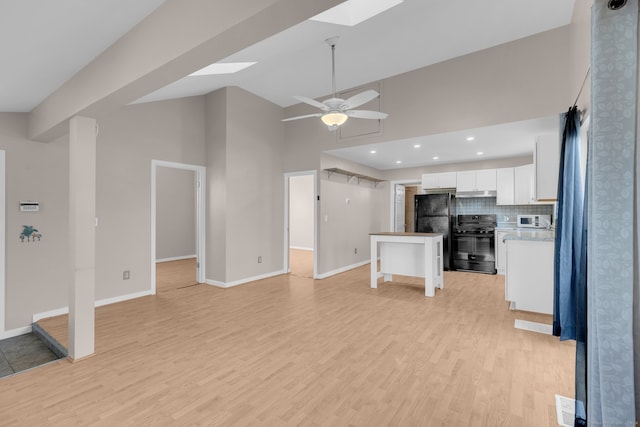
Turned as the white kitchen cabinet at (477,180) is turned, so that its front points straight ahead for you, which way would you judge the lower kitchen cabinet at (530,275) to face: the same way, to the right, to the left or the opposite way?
to the right

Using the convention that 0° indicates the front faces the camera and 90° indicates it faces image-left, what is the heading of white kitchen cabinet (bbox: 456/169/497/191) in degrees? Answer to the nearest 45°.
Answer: approximately 0°

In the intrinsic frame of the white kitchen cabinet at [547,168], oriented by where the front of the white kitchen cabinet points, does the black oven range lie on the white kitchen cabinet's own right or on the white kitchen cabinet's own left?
on the white kitchen cabinet's own right

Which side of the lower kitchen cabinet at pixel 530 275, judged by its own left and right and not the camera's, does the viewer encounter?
left

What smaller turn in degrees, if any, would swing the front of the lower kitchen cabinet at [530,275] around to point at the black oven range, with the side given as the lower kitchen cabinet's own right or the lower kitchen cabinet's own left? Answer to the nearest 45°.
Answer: approximately 90° to the lower kitchen cabinet's own right

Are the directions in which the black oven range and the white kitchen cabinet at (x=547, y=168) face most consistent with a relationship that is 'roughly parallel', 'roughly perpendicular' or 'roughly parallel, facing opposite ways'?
roughly perpendicular

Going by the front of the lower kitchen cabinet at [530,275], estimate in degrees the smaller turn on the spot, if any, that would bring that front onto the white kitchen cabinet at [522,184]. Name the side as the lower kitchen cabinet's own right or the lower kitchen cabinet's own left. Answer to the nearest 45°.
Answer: approximately 90° to the lower kitchen cabinet's own right

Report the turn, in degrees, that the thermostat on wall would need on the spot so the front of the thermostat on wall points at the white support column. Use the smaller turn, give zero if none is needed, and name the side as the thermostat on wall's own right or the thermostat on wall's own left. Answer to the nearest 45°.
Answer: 0° — it already faces it

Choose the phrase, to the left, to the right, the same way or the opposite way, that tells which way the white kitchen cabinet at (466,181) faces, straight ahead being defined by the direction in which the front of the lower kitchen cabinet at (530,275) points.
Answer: to the left

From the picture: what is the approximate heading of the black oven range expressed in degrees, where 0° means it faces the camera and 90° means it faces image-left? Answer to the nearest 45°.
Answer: approximately 0°

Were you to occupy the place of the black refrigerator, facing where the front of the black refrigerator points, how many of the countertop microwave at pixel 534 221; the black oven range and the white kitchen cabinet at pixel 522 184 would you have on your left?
3

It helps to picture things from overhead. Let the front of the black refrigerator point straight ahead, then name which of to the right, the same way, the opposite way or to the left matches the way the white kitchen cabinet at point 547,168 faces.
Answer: to the right

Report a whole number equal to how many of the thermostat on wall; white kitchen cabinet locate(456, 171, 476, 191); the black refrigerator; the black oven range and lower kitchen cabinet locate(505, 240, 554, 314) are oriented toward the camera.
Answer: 4

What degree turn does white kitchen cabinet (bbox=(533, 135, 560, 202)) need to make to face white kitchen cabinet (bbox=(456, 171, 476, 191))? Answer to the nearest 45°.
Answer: approximately 45° to its right
